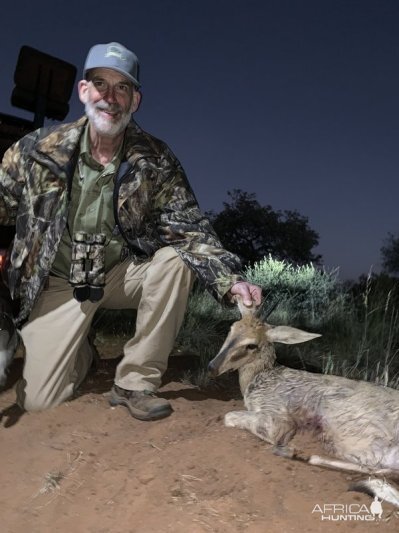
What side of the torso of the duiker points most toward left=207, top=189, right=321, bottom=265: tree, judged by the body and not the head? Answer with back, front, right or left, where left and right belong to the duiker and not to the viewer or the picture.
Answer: right

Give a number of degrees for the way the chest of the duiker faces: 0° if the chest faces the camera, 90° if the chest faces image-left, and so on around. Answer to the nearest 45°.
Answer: approximately 90°
